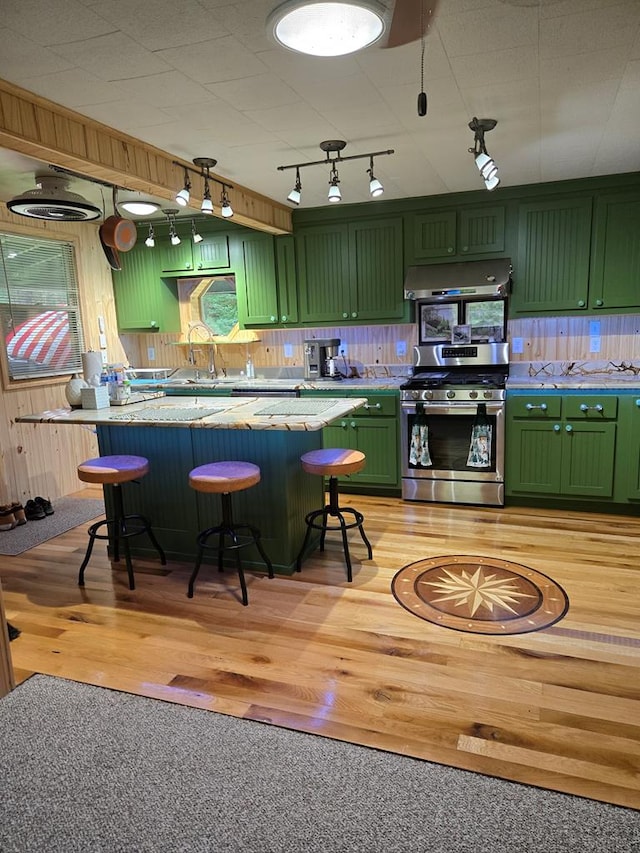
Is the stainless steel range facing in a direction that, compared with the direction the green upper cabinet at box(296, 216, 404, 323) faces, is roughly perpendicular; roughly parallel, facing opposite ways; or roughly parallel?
roughly parallel

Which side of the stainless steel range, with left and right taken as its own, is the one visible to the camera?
front

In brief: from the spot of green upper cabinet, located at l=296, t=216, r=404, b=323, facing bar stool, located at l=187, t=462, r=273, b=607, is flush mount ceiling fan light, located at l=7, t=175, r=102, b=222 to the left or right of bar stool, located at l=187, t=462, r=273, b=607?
right

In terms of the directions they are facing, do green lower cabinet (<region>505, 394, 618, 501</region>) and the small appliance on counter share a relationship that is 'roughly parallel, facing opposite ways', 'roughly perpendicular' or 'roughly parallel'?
roughly parallel

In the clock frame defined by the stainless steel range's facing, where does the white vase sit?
The white vase is roughly at 2 o'clock from the stainless steel range.

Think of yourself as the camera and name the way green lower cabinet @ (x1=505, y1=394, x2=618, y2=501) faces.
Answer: facing the viewer

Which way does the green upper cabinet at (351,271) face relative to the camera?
toward the camera

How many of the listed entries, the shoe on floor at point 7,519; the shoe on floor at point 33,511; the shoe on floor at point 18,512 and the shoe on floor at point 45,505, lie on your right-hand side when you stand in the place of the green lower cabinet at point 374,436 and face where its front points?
4

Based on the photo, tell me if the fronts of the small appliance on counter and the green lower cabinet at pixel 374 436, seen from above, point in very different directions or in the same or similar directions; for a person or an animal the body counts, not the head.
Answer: same or similar directions

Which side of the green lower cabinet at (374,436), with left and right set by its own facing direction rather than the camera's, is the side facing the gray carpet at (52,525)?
right

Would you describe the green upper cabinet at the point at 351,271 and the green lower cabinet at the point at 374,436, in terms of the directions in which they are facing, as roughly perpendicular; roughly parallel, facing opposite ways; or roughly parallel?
roughly parallel

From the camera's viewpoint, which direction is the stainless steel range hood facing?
toward the camera
